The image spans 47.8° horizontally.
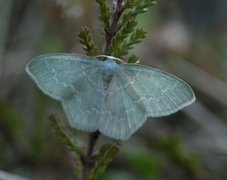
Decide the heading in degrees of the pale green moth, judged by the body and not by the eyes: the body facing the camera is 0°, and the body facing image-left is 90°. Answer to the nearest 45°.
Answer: approximately 180°
